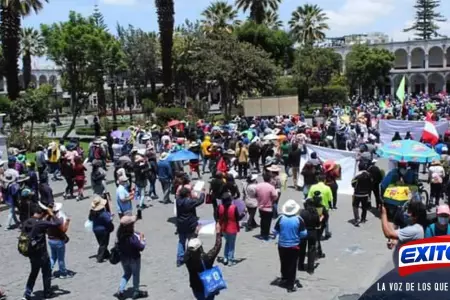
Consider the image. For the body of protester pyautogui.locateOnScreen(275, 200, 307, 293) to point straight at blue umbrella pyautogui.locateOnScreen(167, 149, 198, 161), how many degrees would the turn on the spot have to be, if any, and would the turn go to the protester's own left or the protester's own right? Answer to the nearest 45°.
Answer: approximately 45° to the protester's own left

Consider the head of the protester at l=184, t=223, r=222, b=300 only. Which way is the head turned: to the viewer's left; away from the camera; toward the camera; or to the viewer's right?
away from the camera

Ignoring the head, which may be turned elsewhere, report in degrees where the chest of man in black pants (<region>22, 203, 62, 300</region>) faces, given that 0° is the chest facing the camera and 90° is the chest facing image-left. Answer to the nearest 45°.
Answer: approximately 225°

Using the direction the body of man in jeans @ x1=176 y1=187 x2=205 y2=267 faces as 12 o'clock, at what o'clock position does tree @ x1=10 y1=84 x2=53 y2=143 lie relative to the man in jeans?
The tree is roughly at 10 o'clock from the man in jeans.

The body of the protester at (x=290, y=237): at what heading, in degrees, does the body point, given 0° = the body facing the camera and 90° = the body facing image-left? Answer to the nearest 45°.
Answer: approximately 180°

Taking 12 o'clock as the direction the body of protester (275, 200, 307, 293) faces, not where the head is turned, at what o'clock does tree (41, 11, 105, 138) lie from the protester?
The tree is roughly at 11 o'clock from the protester.

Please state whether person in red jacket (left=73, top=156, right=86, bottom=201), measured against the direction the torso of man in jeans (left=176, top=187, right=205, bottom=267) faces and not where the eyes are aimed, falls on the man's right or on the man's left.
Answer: on the man's left

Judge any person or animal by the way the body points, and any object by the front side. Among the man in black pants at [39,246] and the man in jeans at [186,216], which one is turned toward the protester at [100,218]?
the man in black pants at [39,246]

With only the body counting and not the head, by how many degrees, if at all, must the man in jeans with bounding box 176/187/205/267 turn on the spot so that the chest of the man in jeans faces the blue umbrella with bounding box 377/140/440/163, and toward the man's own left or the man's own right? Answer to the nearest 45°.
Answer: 0° — they already face it

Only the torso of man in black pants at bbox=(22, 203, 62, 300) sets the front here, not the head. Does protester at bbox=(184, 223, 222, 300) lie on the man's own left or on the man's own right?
on the man's own right

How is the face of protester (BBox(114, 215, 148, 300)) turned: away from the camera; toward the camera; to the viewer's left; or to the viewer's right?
away from the camera
